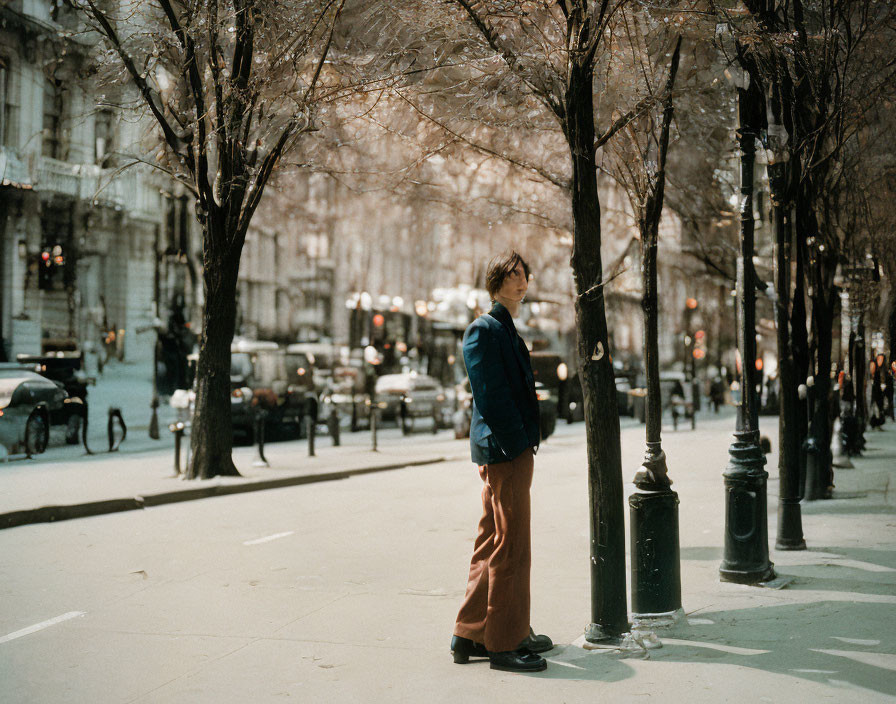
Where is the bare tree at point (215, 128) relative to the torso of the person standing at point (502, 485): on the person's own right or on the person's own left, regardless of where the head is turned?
on the person's own left

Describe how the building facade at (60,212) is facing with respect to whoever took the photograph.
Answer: facing the viewer and to the right of the viewer

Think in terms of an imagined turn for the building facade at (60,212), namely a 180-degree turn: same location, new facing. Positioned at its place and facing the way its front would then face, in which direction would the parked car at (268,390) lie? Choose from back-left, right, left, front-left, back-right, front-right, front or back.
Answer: back

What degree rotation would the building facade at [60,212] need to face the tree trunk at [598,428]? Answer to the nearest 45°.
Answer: approximately 45° to its right

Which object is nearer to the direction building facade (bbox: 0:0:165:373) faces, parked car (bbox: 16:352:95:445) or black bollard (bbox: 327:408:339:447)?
the black bollard

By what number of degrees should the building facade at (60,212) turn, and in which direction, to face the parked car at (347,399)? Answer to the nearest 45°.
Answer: approximately 90° to its left

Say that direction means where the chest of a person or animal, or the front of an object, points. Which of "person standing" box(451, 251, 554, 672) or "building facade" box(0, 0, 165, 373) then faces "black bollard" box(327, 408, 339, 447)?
the building facade

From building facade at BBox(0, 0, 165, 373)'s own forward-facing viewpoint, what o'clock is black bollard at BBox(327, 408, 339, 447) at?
The black bollard is roughly at 12 o'clock from the building facade.

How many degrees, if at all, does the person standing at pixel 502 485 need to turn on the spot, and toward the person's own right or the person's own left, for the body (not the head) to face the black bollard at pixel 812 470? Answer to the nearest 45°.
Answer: approximately 45° to the person's own left

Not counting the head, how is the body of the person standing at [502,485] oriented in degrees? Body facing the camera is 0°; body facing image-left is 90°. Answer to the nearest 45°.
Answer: approximately 270°

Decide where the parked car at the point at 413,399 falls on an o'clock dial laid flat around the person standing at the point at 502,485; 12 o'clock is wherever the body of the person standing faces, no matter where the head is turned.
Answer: The parked car is roughly at 9 o'clock from the person standing.

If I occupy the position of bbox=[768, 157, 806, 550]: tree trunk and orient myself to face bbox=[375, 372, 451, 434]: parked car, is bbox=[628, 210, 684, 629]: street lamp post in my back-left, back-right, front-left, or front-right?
back-left

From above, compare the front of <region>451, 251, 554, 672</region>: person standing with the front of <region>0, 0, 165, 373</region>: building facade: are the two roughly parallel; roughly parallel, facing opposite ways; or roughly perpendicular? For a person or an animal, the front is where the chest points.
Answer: roughly parallel

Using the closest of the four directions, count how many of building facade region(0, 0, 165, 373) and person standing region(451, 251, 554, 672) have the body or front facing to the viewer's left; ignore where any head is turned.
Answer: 0
